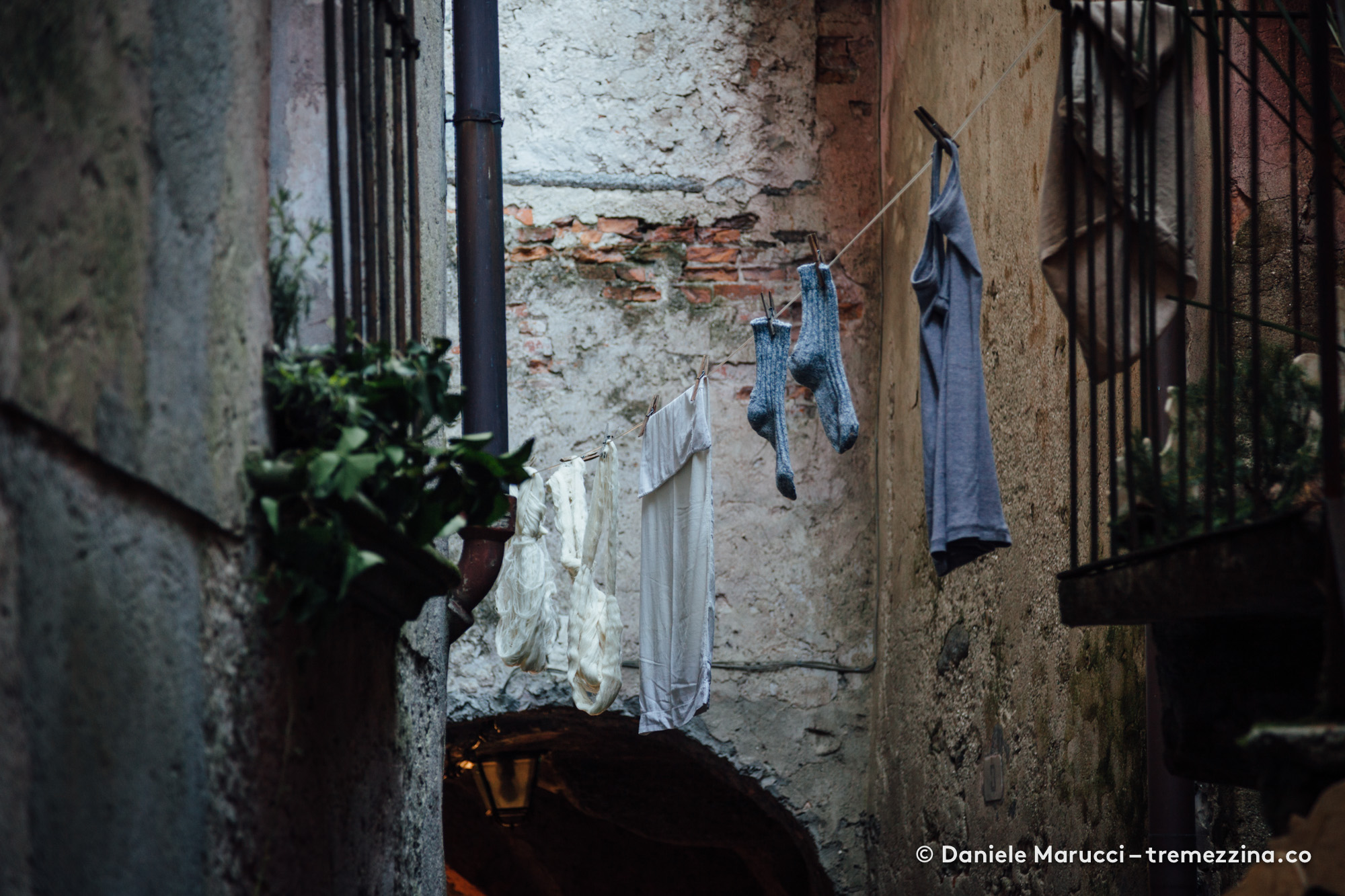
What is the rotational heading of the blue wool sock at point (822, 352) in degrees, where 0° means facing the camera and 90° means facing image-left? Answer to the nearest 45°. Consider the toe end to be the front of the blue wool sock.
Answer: approximately 270°

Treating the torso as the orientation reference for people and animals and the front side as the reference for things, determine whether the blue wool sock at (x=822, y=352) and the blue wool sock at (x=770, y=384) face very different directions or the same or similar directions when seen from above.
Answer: same or similar directions

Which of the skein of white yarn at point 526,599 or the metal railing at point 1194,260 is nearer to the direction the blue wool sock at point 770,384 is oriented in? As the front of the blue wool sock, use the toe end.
the metal railing

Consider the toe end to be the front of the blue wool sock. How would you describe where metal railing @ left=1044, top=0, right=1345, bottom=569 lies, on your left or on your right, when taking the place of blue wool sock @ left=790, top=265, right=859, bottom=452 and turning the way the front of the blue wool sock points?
on your right

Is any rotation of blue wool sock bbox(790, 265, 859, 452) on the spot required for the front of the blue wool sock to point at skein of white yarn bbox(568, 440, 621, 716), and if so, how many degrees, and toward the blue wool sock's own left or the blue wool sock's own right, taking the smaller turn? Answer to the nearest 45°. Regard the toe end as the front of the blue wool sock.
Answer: approximately 135° to the blue wool sock's own left

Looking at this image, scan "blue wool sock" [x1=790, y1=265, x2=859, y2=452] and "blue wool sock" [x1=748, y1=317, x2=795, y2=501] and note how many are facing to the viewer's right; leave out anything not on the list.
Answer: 2

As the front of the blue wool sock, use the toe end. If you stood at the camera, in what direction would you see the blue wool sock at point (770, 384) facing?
facing to the right of the viewer
